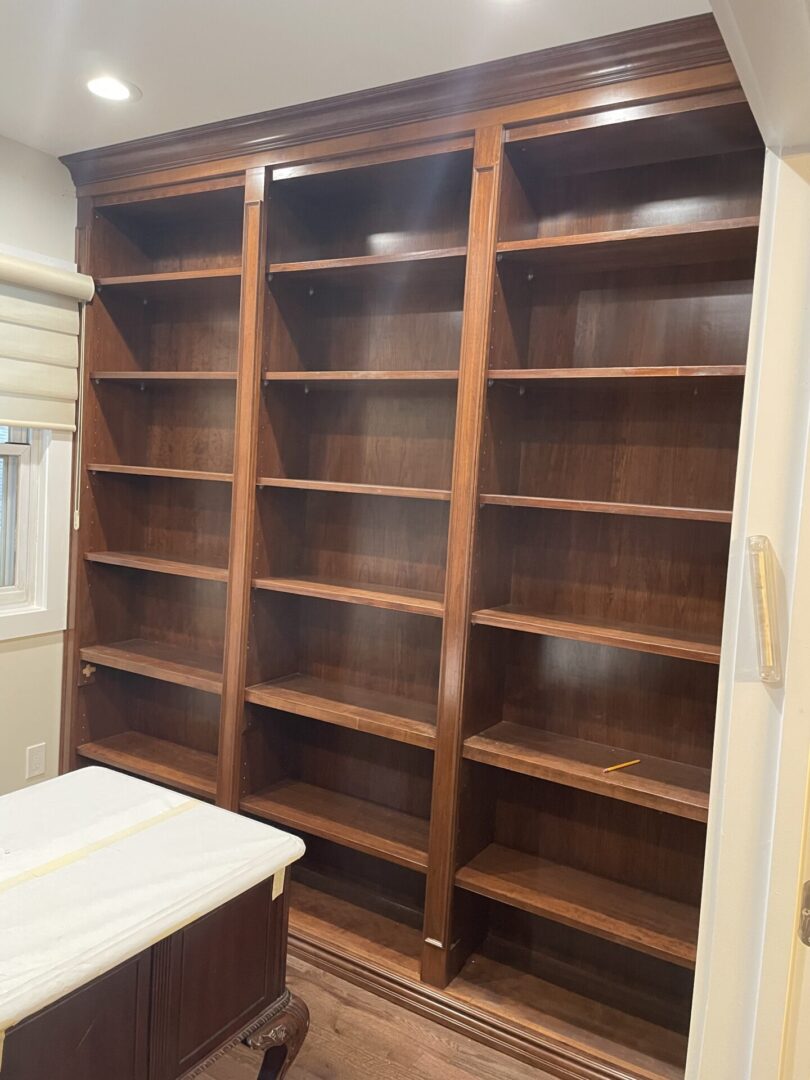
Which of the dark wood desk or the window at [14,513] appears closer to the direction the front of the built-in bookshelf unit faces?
the dark wood desk

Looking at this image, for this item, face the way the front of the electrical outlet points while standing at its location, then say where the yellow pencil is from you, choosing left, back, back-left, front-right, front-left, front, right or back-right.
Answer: front

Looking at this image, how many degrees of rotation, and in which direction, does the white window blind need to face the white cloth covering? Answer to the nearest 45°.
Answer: approximately 45° to its right

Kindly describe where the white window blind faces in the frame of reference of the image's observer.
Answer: facing the viewer and to the right of the viewer

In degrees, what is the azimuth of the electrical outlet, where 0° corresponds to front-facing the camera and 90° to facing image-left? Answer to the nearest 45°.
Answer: approximately 315°

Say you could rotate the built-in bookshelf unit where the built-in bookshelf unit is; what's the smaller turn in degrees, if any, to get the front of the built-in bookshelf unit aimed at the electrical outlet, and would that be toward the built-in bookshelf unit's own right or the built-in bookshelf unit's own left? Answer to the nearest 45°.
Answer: approximately 45° to the built-in bookshelf unit's own right

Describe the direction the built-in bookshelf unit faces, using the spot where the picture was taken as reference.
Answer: facing the viewer and to the left of the viewer

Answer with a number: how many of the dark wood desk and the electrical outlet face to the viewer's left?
0
